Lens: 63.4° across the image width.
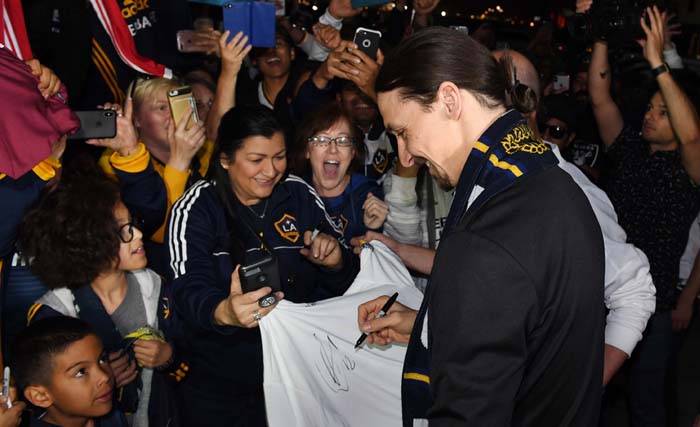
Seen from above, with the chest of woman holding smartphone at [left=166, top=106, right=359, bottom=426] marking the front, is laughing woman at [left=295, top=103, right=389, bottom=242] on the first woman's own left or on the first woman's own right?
on the first woman's own left

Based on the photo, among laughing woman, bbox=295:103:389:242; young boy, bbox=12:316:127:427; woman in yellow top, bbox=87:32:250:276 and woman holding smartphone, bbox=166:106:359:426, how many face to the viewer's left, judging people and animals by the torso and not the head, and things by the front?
0

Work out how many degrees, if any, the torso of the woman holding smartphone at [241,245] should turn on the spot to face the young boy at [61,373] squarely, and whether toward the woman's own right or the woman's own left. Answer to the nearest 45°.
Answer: approximately 90° to the woman's own right

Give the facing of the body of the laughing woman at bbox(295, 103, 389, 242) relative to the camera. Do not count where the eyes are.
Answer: toward the camera

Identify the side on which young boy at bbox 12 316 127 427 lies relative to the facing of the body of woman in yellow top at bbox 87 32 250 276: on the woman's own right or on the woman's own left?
on the woman's own right

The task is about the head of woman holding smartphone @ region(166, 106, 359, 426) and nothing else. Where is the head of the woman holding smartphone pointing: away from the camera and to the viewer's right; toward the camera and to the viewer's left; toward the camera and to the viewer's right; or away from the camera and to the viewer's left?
toward the camera and to the viewer's right

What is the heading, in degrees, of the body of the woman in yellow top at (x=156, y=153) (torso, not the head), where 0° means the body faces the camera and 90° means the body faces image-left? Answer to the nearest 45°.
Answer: approximately 315°

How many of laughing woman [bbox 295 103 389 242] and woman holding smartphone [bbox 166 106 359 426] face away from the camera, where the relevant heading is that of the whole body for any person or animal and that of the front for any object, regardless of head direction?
0

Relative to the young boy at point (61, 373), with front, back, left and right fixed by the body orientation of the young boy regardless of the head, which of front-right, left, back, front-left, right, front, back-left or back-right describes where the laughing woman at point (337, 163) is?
left

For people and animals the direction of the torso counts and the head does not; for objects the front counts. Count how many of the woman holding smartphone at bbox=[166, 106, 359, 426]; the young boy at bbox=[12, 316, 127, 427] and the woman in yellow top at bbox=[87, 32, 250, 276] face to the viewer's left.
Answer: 0
